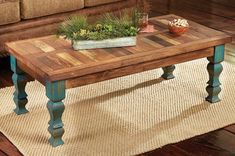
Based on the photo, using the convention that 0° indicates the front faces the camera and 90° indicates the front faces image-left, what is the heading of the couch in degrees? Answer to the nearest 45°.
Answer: approximately 315°

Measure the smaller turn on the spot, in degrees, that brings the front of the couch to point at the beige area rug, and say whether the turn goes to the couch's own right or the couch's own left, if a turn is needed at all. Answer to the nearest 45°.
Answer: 0° — it already faces it
